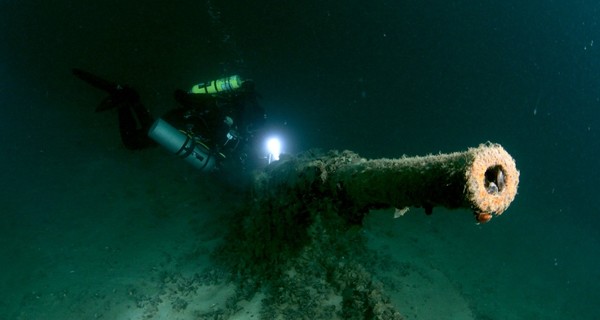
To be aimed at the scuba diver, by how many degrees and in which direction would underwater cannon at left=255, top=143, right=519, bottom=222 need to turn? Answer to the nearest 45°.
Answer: approximately 180°

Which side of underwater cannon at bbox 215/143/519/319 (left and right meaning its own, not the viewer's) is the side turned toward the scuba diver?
back

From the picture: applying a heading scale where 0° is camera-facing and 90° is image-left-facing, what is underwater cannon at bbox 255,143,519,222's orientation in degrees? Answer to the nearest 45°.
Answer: approximately 315°
